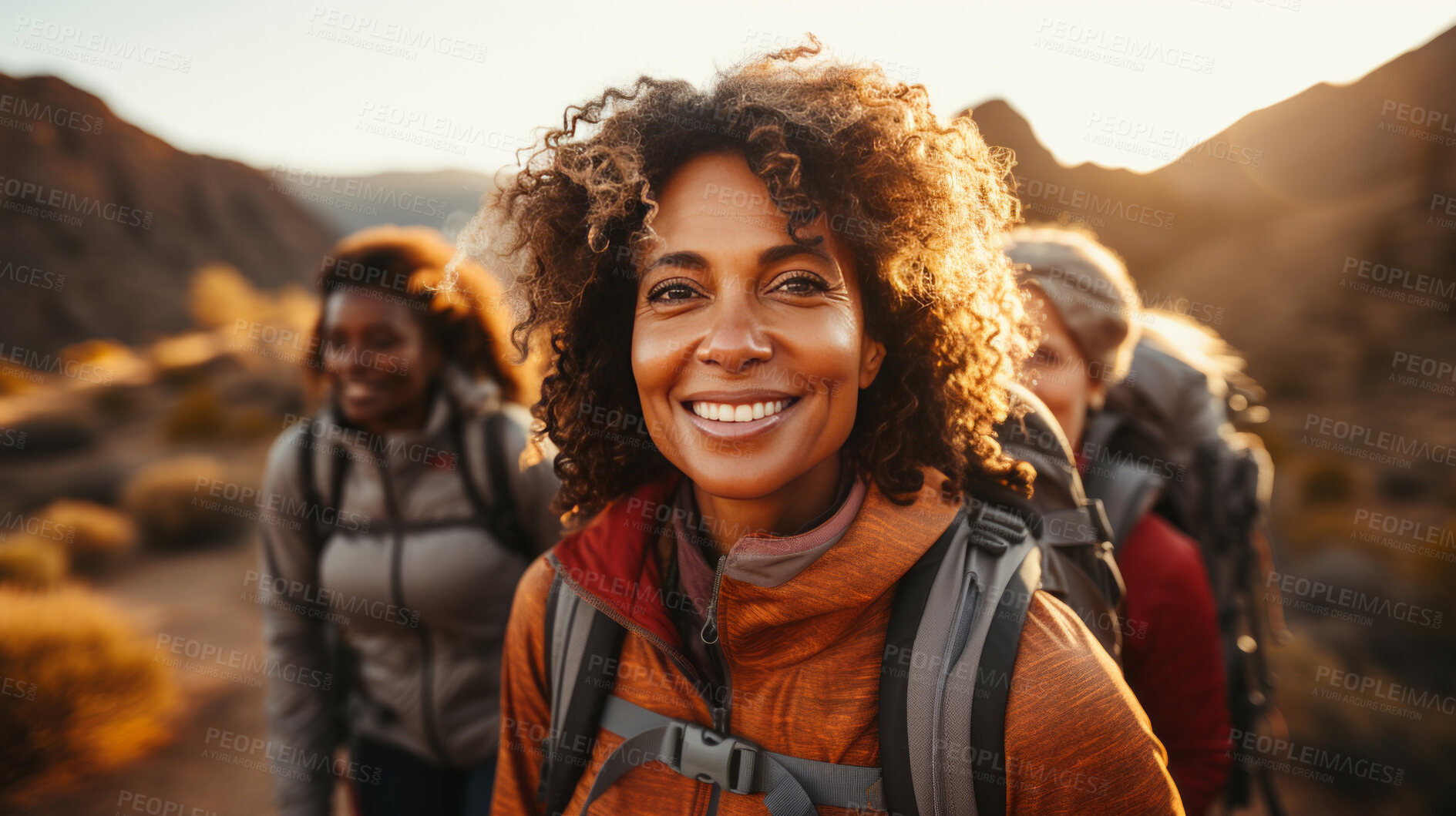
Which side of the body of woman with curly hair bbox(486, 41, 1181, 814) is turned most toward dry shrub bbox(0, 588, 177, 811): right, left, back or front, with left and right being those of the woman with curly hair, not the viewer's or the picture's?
right

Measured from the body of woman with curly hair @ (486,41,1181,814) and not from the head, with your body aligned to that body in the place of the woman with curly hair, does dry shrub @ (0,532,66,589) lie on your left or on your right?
on your right

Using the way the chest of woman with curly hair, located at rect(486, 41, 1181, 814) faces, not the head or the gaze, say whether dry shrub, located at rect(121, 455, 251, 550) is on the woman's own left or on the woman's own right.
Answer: on the woman's own right

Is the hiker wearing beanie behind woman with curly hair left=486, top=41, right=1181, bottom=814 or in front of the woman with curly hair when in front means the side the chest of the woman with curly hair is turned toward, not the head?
behind

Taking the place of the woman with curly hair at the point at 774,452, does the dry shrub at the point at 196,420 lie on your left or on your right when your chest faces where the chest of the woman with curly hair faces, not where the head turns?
on your right

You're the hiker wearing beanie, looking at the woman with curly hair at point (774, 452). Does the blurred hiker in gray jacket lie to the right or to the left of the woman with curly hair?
right

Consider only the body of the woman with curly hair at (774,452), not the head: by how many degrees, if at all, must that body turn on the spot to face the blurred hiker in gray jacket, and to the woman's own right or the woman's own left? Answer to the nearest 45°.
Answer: approximately 90° to the woman's own right

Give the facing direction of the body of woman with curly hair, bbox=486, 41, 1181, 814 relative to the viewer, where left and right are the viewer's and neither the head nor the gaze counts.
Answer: facing the viewer and to the left of the viewer
